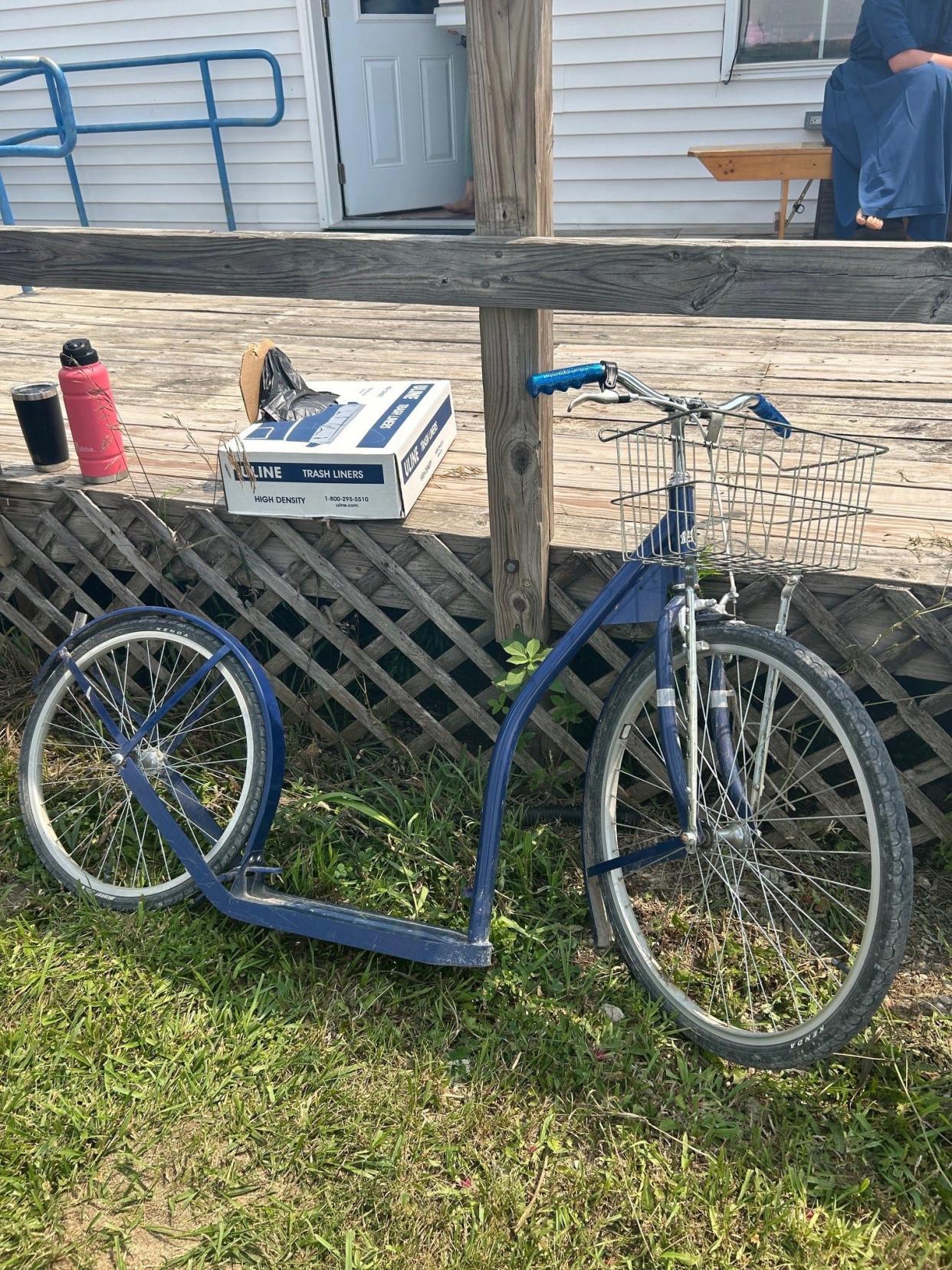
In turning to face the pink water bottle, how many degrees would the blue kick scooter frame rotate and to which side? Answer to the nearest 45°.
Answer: approximately 180°

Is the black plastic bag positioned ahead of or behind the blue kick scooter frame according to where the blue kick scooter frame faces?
behind

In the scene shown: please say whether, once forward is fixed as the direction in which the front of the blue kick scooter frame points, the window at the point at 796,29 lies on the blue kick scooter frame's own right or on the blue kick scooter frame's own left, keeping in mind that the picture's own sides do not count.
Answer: on the blue kick scooter frame's own left

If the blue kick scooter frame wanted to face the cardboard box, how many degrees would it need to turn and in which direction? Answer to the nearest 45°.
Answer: approximately 135° to its left

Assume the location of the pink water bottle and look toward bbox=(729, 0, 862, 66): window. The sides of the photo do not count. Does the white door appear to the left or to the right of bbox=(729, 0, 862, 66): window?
left

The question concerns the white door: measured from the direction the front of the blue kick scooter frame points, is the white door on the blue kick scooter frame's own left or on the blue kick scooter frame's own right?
on the blue kick scooter frame's own left

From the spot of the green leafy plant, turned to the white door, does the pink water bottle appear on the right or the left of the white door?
left

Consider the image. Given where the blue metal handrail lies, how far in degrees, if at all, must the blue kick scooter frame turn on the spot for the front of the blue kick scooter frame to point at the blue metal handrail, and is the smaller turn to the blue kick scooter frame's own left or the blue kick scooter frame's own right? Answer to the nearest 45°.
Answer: approximately 135° to the blue kick scooter frame's own left

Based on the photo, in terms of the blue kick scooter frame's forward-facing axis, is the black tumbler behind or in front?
behind

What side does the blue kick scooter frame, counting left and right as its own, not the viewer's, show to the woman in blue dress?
left

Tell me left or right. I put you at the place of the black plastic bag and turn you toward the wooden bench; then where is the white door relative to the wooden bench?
left

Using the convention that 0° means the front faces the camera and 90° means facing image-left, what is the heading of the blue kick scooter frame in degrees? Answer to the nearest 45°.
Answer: approximately 315°
